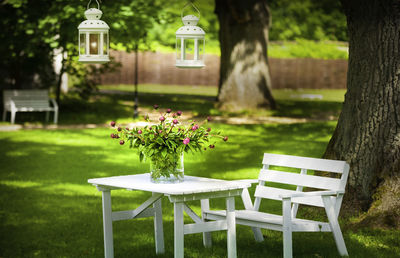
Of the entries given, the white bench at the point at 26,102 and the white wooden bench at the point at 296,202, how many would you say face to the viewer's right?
0

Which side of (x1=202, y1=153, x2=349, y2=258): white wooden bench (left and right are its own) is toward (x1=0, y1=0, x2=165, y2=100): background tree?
right

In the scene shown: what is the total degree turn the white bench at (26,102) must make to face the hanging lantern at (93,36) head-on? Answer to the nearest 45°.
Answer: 0° — it already faces it

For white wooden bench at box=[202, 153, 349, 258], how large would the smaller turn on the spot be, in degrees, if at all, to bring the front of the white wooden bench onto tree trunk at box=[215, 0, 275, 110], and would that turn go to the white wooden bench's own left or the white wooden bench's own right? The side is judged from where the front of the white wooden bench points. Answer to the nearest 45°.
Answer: approximately 135° to the white wooden bench's own right

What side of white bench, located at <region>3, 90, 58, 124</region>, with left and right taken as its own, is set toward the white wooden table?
front

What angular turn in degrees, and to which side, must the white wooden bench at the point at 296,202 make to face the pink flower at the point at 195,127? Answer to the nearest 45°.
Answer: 0° — it already faces it

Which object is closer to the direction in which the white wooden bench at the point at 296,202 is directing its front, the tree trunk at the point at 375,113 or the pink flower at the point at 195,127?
the pink flower

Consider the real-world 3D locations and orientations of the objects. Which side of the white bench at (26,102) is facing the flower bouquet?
front

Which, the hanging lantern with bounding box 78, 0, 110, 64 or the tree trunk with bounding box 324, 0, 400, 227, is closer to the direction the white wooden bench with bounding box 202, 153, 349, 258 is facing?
the hanging lantern

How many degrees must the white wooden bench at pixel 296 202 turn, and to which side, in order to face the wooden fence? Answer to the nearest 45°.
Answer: approximately 135° to its right

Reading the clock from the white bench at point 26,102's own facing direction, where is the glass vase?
The glass vase is roughly at 12 o'clock from the white bench.

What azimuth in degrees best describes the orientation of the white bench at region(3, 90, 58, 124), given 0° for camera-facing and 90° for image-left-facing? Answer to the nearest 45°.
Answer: approximately 0°

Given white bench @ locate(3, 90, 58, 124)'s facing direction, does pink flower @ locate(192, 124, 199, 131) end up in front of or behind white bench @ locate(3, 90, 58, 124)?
in front

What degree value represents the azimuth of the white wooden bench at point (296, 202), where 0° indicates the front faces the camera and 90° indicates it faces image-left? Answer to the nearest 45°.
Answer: approximately 45°
